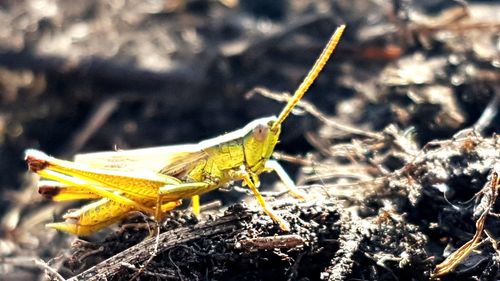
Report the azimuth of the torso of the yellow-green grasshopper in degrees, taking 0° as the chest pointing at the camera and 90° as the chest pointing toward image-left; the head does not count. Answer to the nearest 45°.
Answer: approximately 270°
